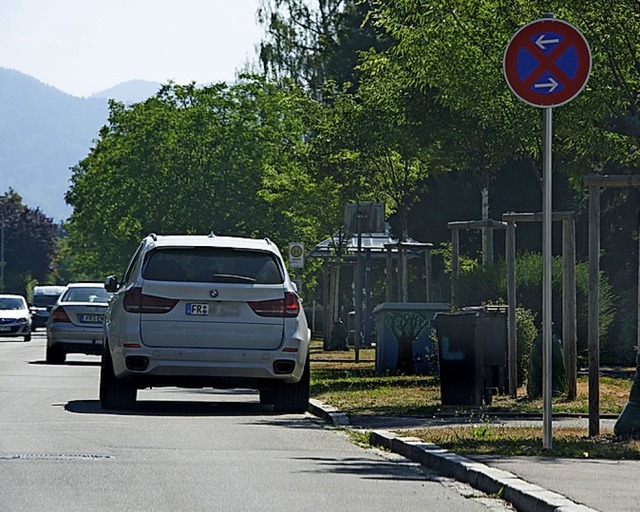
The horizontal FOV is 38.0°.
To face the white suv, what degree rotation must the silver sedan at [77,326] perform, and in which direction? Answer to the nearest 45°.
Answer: approximately 180°

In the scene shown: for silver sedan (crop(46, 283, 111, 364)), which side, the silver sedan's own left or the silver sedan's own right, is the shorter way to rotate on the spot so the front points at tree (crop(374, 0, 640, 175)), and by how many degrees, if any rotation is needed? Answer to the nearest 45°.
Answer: approximately 135° to the silver sedan's own right

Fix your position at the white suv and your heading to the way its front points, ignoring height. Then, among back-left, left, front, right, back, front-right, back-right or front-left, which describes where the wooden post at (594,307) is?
back-right

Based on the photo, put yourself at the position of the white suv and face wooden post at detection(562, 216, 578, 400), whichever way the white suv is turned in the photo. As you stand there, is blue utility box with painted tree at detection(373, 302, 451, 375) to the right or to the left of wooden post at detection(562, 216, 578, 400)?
left

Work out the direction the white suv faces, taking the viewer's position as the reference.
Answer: facing away from the viewer

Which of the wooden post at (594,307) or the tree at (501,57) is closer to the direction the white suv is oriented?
the tree

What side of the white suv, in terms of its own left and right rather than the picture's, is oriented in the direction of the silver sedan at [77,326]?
front

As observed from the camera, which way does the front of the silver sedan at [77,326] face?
facing away from the viewer

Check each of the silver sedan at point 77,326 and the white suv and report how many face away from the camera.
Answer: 2
